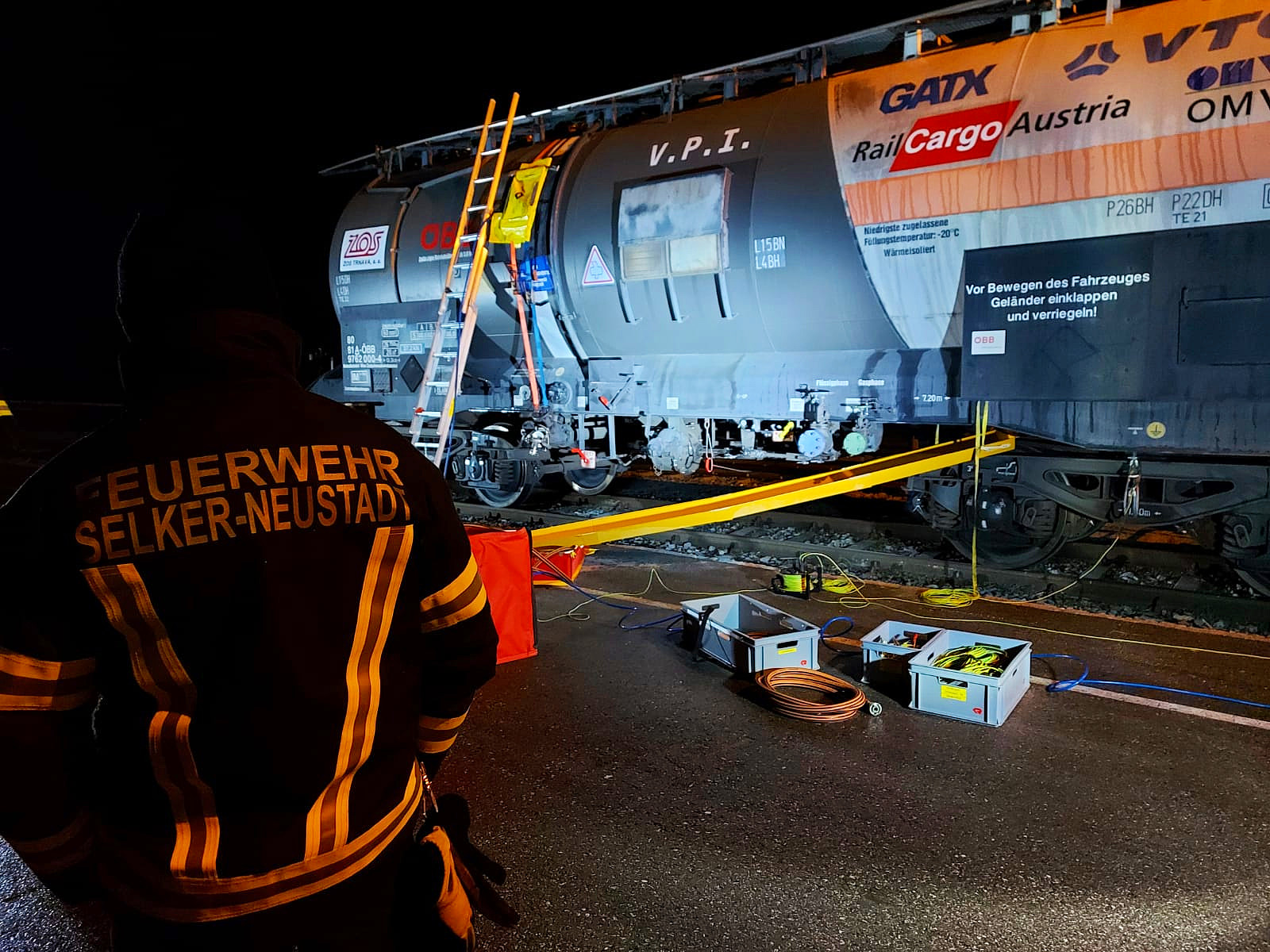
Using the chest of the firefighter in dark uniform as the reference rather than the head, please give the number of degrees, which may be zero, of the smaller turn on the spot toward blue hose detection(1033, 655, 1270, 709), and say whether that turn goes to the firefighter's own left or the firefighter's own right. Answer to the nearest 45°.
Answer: approximately 90° to the firefighter's own right

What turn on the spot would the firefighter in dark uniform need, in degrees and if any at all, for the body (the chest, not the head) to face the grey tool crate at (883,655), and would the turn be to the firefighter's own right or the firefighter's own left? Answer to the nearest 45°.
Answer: approximately 45° to the firefighter's own right

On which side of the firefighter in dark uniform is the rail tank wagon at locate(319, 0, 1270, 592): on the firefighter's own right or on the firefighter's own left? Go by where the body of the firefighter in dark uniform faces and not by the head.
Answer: on the firefighter's own right

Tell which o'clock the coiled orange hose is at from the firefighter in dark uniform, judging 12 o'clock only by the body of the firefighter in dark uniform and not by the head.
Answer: The coiled orange hose is roughly at 2 o'clock from the firefighter in dark uniform.

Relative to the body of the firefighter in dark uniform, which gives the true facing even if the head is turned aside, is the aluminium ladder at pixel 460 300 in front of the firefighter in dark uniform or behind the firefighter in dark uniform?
in front

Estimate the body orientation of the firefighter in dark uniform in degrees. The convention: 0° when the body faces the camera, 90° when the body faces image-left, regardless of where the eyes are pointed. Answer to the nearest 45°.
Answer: approximately 180°

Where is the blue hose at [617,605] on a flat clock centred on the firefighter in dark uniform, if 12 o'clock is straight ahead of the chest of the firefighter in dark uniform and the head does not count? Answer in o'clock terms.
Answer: The blue hose is roughly at 1 o'clock from the firefighter in dark uniform.

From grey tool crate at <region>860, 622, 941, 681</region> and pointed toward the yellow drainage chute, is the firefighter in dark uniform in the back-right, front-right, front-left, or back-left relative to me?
back-left
